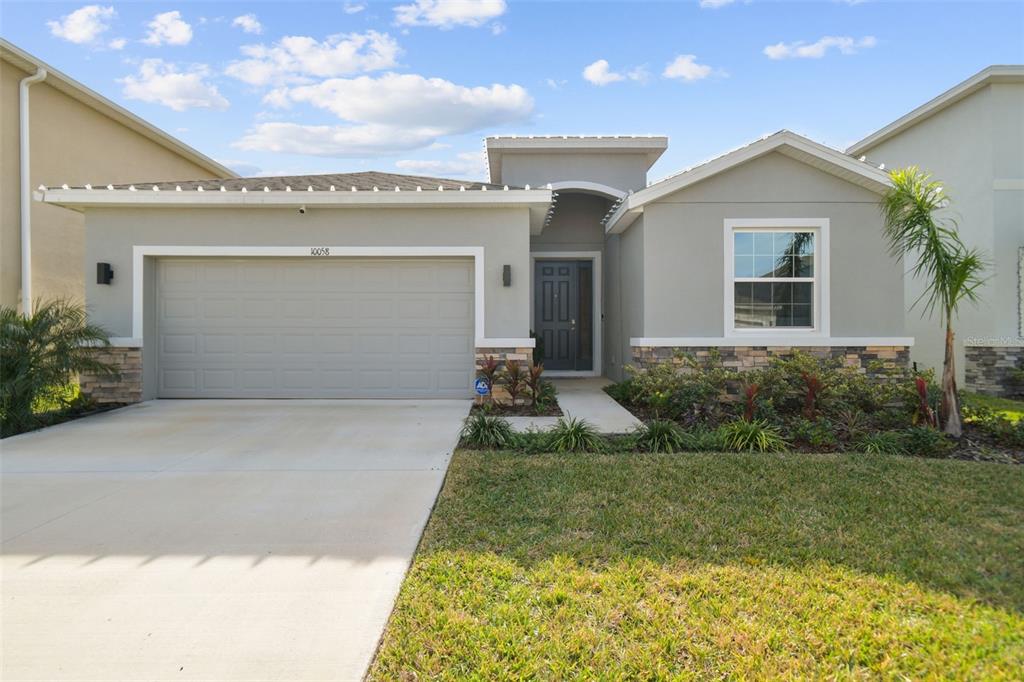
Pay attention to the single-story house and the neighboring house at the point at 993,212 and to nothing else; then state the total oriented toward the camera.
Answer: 2

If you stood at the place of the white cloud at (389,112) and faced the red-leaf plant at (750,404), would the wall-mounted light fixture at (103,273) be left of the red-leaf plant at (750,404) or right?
right

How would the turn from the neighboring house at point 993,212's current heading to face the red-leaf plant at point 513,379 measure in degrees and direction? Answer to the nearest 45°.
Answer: approximately 45° to its right

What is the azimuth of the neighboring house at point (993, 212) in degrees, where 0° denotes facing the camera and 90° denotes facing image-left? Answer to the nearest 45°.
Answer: approximately 0°

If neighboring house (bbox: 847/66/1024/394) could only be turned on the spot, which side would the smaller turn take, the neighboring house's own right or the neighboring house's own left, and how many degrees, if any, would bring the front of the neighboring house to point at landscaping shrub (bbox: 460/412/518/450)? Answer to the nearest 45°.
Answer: approximately 45° to the neighboring house's own right

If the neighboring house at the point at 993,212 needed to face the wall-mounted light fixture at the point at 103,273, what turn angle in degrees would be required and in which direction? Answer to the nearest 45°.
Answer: approximately 45° to its right
